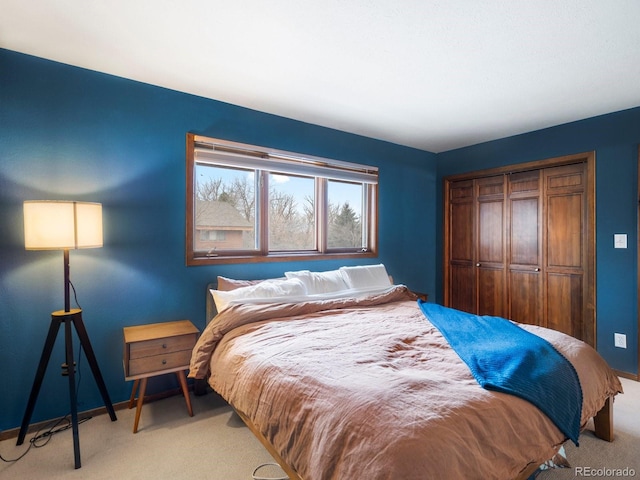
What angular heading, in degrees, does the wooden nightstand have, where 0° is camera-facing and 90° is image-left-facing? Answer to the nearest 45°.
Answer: approximately 0°

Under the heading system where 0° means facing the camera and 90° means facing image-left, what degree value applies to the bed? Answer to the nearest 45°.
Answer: approximately 315°

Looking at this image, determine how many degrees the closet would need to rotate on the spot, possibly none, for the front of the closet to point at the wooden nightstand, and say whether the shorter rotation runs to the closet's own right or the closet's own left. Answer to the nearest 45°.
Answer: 0° — it already faces it

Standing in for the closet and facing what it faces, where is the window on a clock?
The window is roughly at 12 o'clock from the closet.

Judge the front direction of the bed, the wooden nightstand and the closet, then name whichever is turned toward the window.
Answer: the closet

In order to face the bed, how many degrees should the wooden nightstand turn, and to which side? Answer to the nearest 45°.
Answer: approximately 45° to its left

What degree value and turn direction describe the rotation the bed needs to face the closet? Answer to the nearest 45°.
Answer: approximately 90° to its left

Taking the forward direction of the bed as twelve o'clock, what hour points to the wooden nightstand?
The wooden nightstand is roughly at 5 o'clock from the bed.

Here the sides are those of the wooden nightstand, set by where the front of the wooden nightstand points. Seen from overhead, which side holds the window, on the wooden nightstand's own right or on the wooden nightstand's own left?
on the wooden nightstand's own left

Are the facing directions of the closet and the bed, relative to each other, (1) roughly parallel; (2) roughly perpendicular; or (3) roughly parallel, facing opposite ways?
roughly perpendicular

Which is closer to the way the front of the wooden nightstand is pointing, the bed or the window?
the bed
